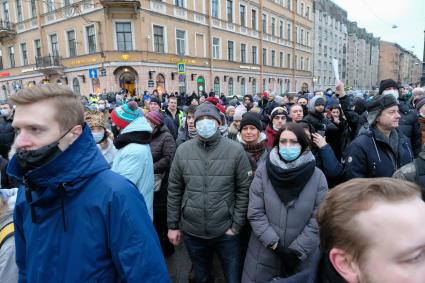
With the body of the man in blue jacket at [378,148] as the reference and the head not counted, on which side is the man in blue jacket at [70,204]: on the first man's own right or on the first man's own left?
on the first man's own right

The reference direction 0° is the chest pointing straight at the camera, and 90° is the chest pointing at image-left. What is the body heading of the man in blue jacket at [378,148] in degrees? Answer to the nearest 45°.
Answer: approximately 315°

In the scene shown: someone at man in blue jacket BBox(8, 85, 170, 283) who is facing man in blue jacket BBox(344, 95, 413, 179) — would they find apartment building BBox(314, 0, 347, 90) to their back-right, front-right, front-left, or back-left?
front-left

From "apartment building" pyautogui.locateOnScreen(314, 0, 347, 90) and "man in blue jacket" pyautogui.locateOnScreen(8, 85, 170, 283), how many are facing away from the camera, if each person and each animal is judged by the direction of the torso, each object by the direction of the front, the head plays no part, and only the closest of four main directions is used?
0

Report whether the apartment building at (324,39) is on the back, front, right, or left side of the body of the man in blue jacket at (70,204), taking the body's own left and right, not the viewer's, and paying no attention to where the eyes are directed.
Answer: back

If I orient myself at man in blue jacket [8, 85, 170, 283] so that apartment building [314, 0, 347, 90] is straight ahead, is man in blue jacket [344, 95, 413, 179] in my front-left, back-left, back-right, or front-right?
front-right

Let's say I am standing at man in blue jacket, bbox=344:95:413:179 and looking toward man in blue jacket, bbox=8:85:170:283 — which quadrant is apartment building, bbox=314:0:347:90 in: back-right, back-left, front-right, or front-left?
back-right

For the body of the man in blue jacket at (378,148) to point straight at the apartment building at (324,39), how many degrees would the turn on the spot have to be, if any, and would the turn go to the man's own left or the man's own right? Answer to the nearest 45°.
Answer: approximately 135° to the man's own left

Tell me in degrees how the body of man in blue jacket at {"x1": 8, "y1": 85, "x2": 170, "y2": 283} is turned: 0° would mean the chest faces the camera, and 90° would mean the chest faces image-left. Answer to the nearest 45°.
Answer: approximately 45°
